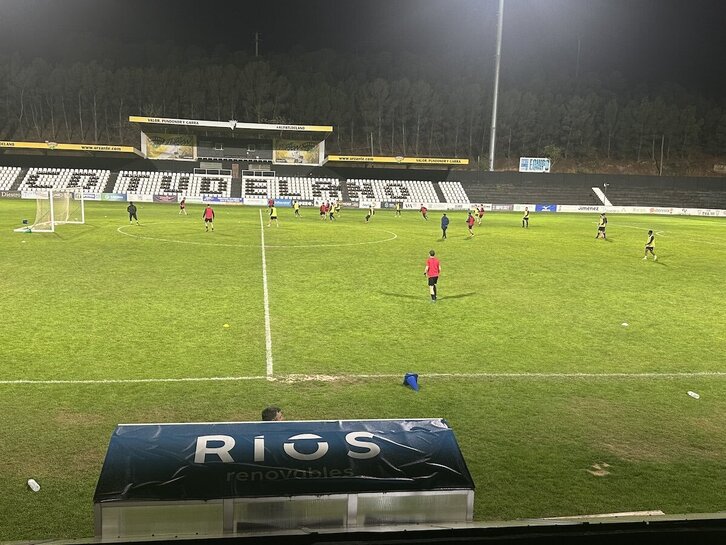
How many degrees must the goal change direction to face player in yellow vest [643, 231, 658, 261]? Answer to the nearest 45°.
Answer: approximately 45° to its right

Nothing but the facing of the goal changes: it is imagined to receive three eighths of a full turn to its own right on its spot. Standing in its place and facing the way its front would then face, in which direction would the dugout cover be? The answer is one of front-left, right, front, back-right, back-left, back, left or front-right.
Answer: front-left

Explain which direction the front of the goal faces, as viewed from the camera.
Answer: facing to the right of the viewer

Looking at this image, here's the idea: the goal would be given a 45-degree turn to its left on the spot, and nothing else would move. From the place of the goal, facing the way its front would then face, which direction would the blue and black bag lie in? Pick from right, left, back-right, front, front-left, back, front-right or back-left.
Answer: back-right
